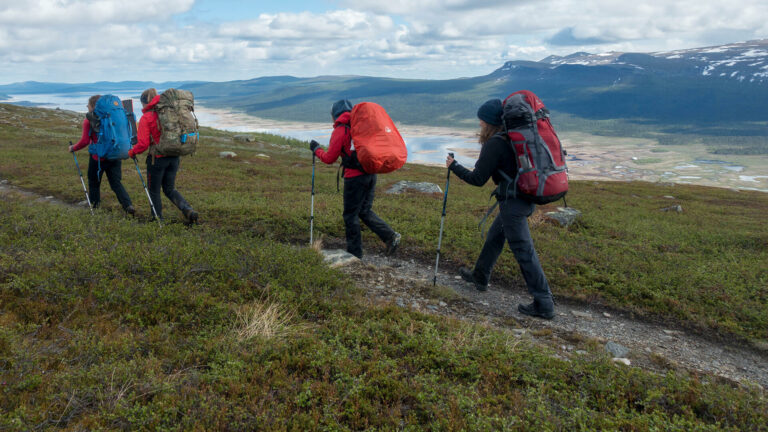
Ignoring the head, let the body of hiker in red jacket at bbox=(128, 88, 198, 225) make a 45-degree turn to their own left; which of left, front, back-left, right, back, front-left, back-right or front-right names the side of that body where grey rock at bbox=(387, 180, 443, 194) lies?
back

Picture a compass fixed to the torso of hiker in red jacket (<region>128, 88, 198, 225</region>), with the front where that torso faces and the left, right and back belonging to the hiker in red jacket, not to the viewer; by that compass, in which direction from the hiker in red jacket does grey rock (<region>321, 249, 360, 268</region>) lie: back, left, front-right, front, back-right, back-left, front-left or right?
back-left

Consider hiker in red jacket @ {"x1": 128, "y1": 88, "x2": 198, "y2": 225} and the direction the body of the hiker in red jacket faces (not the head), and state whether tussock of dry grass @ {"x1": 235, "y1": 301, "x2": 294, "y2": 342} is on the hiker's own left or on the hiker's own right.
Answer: on the hiker's own left

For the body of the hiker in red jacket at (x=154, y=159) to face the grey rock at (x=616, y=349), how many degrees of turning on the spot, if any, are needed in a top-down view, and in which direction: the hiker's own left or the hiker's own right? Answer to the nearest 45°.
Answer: approximately 135° to the hiker's own left

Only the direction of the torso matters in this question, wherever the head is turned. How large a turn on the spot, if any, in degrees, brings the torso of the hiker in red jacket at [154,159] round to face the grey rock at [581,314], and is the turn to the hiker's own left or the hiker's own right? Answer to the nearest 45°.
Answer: approximately 135° to the hiker's own left

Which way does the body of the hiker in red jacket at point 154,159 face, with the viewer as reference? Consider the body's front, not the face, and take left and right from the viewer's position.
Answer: facing to the left of the viewer

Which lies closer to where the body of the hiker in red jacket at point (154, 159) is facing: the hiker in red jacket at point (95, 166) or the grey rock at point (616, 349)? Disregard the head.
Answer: the hiker in red jacket
